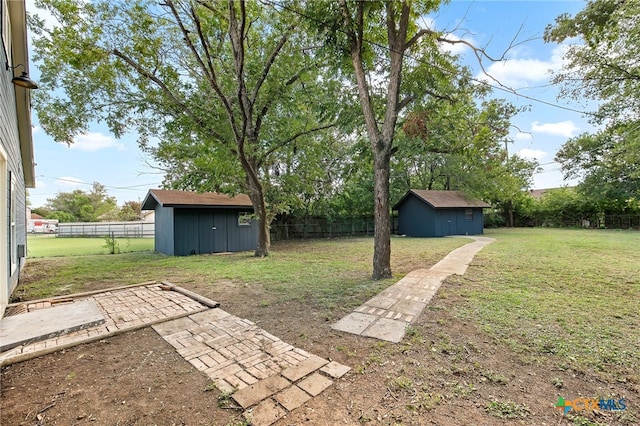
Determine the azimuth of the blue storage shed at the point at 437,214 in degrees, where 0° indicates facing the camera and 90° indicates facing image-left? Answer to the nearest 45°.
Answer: approximately 315°

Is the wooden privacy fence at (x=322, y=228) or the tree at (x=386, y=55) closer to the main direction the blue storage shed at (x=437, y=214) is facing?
the tree

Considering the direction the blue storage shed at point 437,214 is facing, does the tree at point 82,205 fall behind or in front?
behind

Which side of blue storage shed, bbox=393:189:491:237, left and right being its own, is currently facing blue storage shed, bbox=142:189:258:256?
right

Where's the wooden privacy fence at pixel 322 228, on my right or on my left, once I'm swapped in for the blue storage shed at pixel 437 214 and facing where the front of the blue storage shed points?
on my right

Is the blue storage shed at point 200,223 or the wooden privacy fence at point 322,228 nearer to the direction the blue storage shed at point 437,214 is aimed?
the blue storage shed

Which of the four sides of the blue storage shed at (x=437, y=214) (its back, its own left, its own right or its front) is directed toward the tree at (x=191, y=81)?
right

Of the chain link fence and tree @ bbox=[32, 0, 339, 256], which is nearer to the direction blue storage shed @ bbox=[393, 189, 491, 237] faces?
the tree

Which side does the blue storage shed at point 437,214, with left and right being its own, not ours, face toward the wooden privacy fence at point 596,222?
left

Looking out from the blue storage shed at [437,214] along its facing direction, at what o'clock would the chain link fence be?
The chain link fence is roughly at 4 o'clock from the blue storage shed.
